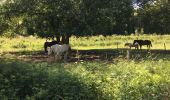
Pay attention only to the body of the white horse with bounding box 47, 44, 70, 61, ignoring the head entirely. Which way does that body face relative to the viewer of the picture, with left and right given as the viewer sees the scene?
facing to the left of the viewer
